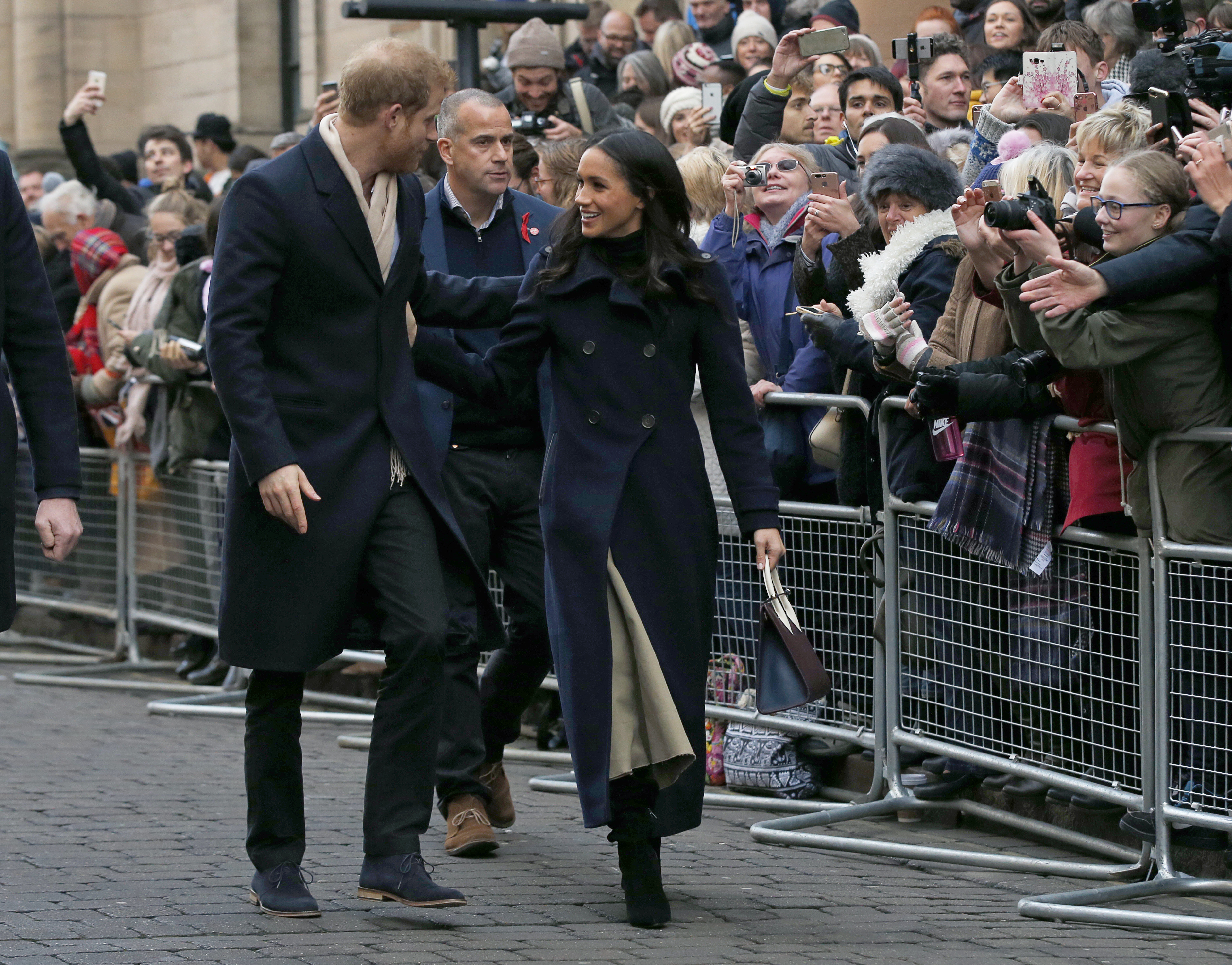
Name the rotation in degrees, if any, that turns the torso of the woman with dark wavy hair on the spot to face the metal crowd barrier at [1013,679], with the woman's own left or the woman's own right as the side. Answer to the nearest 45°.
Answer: approximately 135° to the woman's own left

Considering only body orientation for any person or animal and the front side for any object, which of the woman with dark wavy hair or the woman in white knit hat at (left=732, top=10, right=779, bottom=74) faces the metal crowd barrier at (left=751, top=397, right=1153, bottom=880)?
the woman in white knit hat

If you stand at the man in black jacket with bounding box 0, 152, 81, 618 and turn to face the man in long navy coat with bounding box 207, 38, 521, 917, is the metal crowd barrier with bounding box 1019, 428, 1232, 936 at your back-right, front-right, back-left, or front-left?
front-right

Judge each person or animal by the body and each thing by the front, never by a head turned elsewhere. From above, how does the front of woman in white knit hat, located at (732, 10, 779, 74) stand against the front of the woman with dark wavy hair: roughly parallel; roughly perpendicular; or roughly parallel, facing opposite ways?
roughly parallel

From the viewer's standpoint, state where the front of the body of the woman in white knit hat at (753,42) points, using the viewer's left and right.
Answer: facing the viewer

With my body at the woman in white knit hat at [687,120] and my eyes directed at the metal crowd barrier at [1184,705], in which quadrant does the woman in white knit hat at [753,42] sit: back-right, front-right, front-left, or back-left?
back-left

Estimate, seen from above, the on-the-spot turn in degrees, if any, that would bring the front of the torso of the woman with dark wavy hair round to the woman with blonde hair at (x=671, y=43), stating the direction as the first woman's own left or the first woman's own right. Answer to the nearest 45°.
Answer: approximately 180°

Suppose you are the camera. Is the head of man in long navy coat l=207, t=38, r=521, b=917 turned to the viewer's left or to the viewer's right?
to the viewer's right

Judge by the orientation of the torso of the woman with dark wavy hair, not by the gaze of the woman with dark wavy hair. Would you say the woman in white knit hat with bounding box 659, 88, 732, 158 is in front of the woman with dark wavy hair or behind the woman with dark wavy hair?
behind

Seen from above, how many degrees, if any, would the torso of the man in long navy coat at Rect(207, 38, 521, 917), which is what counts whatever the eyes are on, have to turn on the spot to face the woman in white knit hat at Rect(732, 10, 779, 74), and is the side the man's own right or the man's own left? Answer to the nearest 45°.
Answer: approximately 135° to the man's own left

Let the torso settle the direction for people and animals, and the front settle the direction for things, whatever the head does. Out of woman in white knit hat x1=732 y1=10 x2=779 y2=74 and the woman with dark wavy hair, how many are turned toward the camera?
2

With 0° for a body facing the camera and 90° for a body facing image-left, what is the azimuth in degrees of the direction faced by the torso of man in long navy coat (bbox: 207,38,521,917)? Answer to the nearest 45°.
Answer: approximately 315°

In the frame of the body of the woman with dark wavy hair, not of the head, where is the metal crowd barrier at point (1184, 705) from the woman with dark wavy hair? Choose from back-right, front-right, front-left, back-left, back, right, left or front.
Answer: left

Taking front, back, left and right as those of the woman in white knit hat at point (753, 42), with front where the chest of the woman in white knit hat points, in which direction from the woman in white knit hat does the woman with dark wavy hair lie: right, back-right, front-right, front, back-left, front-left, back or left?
front

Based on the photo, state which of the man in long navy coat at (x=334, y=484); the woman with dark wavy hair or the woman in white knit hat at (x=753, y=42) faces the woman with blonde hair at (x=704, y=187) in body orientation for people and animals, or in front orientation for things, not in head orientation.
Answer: the woman in white knit hat
